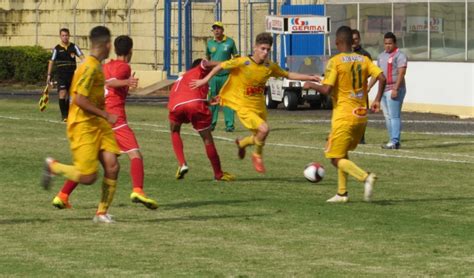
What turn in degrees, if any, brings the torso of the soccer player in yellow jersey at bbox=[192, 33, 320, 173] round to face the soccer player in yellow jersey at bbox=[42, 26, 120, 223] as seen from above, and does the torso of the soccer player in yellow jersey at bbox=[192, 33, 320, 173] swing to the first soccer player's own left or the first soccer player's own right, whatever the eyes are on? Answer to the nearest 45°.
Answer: approximately 45° to the first soccer player's own right

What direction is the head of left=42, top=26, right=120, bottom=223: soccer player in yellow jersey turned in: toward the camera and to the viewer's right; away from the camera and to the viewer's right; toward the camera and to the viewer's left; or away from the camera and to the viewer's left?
away from the camera and to the viewer's right

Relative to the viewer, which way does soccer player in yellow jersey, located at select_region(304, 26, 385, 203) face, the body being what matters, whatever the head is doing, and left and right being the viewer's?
facing away from the viewer and to the left of the viewer

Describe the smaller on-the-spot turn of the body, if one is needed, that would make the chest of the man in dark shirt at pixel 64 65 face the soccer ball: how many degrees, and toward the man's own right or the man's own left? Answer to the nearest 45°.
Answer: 0° — they already face it

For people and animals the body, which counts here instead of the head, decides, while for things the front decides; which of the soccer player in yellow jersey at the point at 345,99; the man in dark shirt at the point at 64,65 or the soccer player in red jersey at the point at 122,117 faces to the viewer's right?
the soccer player in red jersey

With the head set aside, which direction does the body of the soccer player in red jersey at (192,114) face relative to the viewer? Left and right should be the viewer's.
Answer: facing away from the viewer and to the right of the viewer

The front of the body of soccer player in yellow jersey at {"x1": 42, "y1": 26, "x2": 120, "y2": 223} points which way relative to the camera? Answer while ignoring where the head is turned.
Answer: to the viewer's right

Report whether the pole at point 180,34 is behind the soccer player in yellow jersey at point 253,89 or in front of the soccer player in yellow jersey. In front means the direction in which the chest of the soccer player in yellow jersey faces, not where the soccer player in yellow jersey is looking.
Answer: behind

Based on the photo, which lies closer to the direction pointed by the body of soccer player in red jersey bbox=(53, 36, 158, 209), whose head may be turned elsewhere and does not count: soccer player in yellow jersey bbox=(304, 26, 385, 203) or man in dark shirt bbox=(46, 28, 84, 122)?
the soccer player in yellow jersey
